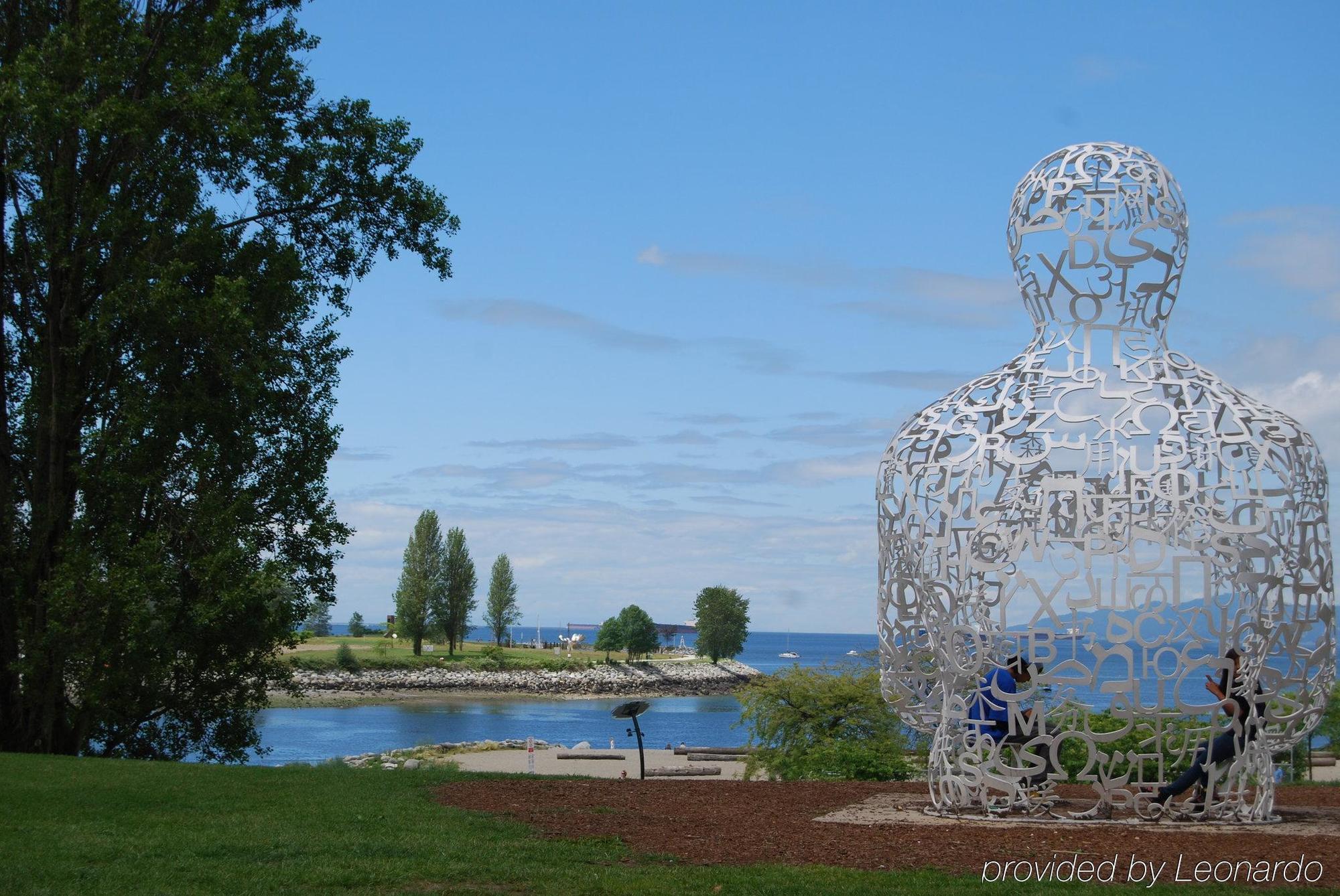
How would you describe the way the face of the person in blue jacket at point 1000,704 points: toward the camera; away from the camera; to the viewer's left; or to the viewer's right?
to the viewer's right

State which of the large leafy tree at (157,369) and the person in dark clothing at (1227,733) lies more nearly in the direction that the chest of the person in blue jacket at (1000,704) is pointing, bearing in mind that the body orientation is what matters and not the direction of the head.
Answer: the person in dark clothing

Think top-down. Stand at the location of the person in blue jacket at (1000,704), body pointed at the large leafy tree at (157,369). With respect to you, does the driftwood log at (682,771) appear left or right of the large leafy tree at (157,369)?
right

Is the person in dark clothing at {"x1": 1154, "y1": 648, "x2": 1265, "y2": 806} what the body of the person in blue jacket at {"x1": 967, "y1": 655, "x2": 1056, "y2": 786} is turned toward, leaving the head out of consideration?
yes

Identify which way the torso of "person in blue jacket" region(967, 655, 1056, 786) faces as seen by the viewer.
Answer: to the viewer's right

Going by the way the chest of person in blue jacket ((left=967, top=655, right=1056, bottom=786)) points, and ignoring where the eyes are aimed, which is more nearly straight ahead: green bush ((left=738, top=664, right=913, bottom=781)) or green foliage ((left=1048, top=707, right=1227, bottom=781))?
the green foliage

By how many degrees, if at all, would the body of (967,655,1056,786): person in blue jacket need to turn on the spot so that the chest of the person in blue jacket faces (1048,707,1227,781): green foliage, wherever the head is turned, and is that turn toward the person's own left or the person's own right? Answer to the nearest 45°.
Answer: approximately 45° to the person's own left
